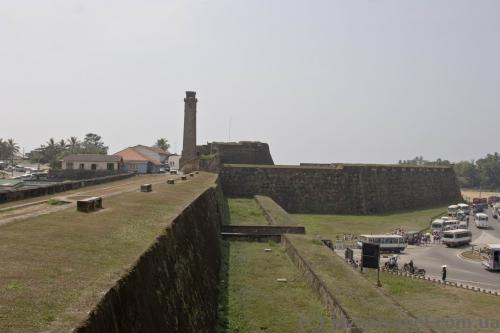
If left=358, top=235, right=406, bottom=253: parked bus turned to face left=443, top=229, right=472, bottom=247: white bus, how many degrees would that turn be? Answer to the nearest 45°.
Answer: approximately 45° to its left

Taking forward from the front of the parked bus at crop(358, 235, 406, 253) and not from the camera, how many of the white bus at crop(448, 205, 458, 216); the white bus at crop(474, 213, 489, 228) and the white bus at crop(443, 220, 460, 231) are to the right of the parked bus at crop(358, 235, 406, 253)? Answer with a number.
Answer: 0

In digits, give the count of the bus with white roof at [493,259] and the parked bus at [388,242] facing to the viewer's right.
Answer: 1

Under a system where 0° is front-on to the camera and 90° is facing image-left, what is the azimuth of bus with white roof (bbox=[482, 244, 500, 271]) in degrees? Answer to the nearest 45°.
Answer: approximately 45°

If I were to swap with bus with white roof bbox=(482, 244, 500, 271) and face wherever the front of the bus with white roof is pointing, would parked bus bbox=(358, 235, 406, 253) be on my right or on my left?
on my right

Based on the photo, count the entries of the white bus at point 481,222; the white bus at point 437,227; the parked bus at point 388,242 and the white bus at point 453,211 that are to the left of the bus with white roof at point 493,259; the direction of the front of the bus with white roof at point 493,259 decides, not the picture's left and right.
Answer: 0

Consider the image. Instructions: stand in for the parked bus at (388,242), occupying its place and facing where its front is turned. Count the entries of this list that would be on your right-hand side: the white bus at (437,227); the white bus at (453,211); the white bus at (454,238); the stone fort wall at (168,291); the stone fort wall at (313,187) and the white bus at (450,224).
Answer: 1

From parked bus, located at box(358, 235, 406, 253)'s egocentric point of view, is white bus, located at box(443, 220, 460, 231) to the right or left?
on its left

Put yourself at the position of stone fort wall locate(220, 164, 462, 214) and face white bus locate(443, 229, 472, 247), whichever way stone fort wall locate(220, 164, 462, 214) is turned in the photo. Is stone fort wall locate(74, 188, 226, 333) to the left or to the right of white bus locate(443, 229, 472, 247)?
right

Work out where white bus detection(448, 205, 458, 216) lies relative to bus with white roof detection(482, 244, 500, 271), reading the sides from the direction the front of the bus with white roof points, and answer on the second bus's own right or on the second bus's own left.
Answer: on the second bus's own right

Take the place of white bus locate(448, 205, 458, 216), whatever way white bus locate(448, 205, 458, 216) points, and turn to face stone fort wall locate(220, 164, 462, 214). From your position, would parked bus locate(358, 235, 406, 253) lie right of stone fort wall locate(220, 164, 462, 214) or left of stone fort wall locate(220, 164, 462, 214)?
left

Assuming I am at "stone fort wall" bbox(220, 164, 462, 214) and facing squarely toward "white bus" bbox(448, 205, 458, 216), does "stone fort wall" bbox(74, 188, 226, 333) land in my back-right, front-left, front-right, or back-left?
back-right

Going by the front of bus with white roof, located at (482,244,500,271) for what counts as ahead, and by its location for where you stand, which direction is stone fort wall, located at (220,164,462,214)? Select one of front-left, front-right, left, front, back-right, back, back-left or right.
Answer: right

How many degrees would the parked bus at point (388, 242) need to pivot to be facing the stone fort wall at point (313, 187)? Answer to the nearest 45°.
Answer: approximately 135° to its left

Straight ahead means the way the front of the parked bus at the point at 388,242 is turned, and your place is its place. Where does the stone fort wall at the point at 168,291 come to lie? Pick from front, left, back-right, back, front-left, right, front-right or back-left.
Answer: right

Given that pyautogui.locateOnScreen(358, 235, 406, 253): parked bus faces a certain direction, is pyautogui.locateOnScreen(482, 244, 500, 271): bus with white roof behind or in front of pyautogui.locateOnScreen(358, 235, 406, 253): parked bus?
in front

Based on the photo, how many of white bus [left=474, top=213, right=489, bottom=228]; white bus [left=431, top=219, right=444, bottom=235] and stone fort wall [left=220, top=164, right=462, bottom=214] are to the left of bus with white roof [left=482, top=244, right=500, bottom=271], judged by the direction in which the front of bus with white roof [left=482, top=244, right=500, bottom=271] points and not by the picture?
0

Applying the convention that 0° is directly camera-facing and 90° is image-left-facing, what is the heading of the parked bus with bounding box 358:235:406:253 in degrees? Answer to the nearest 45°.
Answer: approximately 270°

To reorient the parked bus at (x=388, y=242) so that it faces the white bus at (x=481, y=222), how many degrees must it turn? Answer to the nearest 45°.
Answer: approximately 45° to its left

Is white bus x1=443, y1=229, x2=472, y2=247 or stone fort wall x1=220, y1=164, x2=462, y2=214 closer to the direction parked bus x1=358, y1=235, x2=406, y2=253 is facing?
the white bus

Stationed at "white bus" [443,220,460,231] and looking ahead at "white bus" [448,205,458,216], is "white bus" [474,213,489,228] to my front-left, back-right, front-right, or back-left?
front-right
